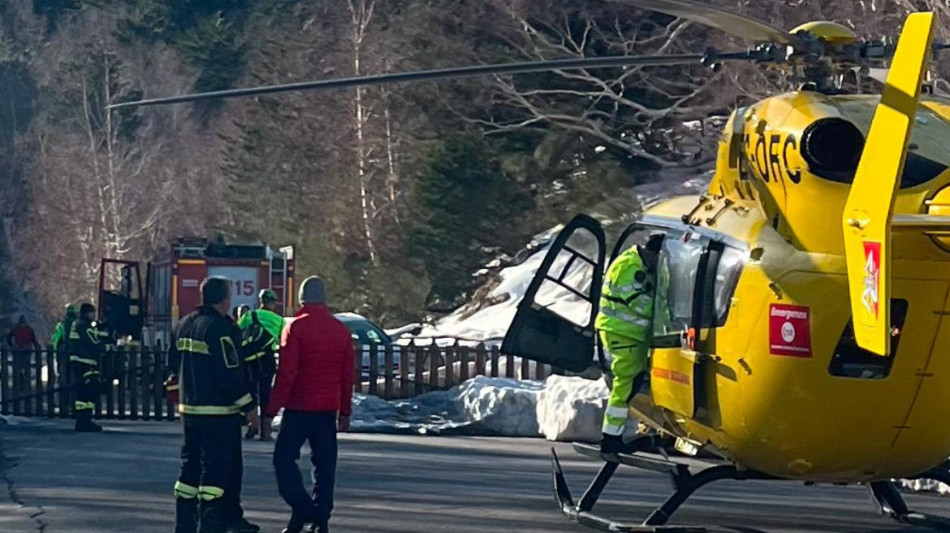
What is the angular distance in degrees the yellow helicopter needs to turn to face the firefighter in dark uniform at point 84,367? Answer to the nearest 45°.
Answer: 0° — it already faces them

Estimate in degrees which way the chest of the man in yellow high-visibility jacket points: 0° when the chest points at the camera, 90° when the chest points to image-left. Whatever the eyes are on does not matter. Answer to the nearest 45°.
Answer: approximately 270°

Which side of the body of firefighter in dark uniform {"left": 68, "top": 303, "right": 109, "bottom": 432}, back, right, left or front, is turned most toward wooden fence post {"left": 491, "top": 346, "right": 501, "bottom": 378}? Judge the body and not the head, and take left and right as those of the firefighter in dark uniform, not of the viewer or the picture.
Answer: front

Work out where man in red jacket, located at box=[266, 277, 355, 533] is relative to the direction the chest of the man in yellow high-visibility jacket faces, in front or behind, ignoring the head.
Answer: behind

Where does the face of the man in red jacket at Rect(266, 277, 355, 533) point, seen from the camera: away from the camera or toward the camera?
away from the camera

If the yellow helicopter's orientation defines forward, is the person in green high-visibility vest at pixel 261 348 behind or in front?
in front

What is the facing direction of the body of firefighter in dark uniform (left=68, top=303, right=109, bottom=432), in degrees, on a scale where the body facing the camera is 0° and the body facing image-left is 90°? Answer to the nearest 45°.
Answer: approximately 270°

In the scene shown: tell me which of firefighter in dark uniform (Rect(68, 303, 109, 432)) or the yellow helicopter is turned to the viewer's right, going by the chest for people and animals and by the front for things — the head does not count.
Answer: the firefighter in dark uniform

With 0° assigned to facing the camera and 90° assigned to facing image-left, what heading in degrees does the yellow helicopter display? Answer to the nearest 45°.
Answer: approximately 135°

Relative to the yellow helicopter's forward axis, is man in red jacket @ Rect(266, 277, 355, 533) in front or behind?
in front

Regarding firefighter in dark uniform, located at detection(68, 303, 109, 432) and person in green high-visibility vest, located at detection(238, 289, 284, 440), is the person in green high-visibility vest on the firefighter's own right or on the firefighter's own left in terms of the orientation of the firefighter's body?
on the firefighter's own right
